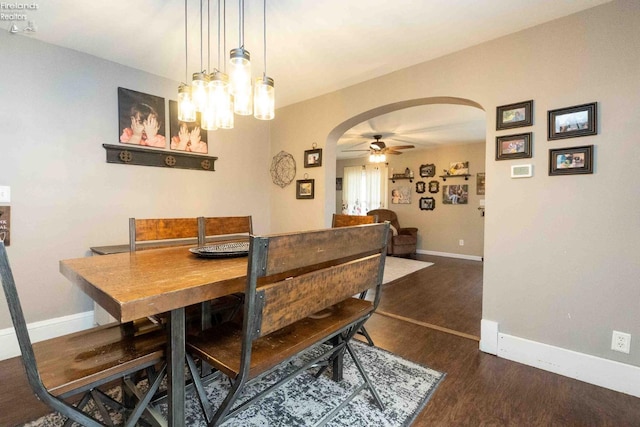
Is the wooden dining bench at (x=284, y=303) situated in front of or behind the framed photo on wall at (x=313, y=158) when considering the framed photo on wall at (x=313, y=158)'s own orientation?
in front

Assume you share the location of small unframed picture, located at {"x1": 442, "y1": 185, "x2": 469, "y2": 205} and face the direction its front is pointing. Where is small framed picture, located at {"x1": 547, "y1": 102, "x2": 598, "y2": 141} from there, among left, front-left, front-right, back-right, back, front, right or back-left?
front

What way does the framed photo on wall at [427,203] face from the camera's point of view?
toward the camera

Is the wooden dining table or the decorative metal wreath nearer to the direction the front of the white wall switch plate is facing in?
the wooden dining table

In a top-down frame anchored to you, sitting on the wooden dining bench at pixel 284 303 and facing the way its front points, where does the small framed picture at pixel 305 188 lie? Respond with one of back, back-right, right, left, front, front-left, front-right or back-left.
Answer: front-right

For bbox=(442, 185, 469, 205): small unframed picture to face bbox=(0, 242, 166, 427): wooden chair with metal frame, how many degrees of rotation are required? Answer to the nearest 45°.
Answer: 0° — it already faces it

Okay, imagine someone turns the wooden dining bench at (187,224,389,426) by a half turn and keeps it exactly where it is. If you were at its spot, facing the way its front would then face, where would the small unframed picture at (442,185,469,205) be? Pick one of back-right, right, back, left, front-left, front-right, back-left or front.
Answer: left

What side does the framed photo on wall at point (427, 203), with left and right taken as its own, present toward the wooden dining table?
front

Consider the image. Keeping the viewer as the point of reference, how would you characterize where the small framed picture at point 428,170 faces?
facing the viewer and to the left of the viewer

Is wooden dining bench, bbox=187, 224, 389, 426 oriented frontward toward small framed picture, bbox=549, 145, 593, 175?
no

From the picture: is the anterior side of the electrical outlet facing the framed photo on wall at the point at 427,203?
no

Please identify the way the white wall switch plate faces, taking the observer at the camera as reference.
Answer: facing the viewer

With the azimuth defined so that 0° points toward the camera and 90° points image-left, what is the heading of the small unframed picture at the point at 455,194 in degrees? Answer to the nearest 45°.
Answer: approximately 0°

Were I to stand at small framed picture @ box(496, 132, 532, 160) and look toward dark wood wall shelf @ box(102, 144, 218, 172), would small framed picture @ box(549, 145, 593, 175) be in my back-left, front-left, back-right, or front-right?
back-left

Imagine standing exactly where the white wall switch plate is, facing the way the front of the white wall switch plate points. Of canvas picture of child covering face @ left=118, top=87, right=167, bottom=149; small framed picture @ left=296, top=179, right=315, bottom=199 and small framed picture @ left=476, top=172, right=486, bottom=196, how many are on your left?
3

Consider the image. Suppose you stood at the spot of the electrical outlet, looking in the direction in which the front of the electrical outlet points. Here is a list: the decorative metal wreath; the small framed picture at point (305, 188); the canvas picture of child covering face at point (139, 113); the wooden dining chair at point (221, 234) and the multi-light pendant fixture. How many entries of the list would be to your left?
0

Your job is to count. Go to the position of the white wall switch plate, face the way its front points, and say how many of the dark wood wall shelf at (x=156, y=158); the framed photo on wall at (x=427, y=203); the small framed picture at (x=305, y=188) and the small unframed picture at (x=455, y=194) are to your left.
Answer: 4

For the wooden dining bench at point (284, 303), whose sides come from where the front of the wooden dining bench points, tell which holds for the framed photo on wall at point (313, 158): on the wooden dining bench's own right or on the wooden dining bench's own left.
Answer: on the wooden dining bench's own right

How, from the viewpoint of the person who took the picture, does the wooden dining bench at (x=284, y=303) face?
facing away from the viewer and to the left of the viewer
